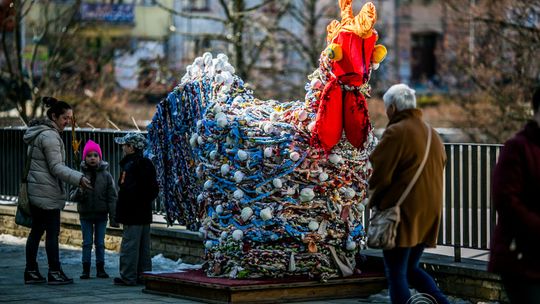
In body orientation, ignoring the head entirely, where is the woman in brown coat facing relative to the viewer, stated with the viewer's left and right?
facing away from the viewer and to the left of the viewer

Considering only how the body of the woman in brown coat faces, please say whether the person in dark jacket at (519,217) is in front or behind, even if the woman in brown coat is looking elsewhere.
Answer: behind

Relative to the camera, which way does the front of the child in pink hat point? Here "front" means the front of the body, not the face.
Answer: toward the camera

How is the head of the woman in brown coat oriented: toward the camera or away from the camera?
away from the camera

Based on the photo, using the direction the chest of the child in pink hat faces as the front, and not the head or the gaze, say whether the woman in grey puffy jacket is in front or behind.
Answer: in front

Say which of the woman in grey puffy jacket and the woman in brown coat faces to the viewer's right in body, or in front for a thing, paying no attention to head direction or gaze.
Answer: the woman in grey puffy jacket

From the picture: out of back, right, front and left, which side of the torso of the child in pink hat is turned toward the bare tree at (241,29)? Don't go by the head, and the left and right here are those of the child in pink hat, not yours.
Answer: back

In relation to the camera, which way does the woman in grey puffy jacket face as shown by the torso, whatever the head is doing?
to the viewer's right

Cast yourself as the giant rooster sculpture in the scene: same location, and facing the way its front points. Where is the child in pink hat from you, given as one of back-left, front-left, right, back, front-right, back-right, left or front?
back

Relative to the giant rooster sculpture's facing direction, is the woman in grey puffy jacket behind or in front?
behind

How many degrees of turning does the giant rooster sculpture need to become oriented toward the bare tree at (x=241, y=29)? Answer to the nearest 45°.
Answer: approximately 135° to its left
